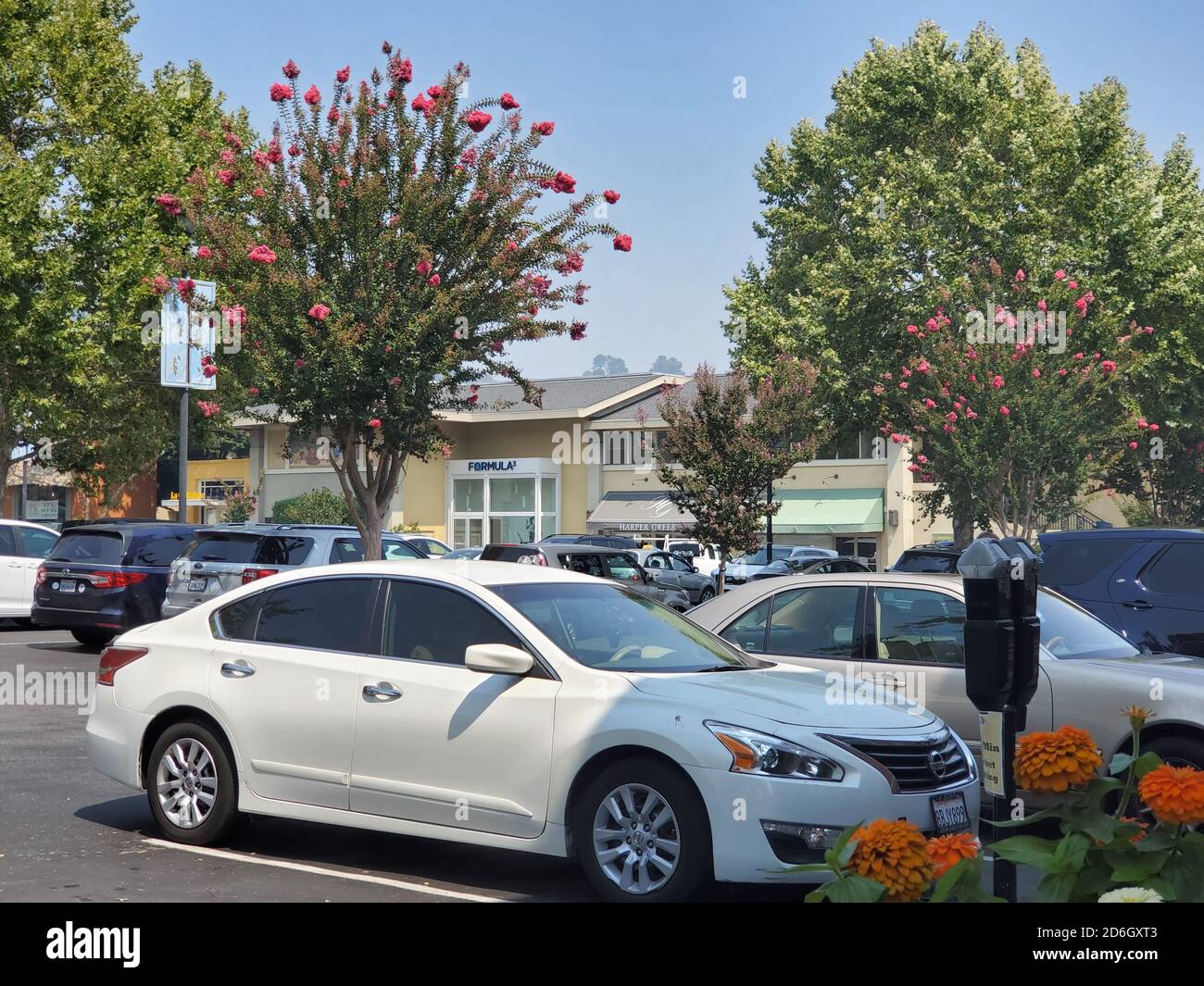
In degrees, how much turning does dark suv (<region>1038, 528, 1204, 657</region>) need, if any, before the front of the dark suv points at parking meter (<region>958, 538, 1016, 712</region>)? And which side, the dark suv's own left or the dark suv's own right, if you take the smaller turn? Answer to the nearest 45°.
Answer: approximately 90° to the dark suv's own right

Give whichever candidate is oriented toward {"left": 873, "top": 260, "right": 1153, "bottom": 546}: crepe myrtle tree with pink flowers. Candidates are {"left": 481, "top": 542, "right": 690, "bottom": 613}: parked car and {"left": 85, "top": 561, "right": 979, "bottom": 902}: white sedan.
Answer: the parked car

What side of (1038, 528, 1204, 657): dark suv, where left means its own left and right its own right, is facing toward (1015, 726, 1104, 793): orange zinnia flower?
right

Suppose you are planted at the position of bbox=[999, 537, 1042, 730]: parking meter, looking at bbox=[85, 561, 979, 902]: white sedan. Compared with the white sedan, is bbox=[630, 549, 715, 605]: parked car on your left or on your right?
right

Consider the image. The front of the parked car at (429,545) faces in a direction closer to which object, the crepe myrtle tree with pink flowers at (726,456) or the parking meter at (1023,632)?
the crepe myrtle tree with pink flowers

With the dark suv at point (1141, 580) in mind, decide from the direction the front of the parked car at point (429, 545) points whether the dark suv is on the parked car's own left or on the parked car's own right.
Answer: on the parked car's own right

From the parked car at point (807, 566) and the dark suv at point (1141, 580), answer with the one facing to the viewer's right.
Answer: the dark suv

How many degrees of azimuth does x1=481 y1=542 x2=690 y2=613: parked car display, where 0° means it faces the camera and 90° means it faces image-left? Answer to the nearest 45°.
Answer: approximately 225°

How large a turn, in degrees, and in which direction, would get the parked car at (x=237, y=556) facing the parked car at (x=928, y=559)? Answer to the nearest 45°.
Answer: approximately 45° to its right

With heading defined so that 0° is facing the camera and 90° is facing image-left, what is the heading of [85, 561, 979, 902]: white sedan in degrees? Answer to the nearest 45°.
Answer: approximately 315°

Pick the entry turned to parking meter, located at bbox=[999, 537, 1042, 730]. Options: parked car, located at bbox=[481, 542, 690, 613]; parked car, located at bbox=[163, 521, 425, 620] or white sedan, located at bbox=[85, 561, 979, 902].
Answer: the white sedan

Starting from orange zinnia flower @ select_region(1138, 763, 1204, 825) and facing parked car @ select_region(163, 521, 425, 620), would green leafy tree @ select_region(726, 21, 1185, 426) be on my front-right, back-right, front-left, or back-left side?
front-right

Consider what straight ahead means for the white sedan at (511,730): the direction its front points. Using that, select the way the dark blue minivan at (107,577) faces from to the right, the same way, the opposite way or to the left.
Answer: to the left

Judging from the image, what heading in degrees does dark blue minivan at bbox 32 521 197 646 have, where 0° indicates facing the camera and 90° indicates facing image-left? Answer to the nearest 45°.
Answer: approximately 225°

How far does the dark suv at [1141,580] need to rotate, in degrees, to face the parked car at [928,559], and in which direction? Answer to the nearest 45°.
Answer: approximately 90° to its left

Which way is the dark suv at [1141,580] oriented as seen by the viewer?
to the viewer's right
